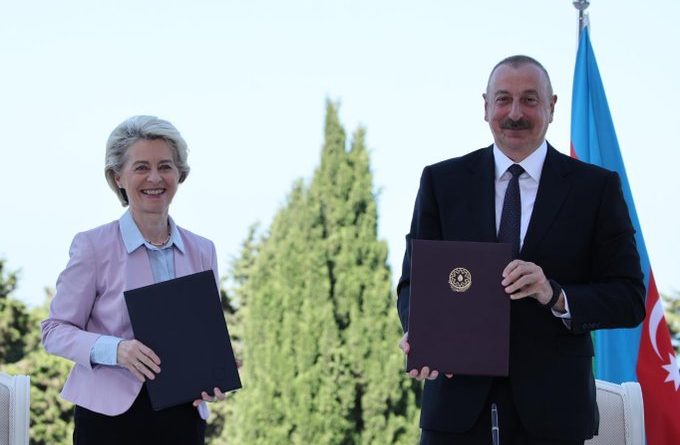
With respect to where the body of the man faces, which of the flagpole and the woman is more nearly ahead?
the woman

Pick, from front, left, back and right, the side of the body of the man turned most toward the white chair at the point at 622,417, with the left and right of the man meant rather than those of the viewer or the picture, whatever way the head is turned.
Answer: back

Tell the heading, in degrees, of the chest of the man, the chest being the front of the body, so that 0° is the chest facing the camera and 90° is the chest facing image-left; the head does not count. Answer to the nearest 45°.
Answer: approximately 0°

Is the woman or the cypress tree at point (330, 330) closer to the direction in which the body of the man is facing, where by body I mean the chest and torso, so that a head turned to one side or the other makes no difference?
the woman

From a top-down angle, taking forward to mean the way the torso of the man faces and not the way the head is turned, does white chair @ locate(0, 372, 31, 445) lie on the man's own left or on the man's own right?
on the man's own right

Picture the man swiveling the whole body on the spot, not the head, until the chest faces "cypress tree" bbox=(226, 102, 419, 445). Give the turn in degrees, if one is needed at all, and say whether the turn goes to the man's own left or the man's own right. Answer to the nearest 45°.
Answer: approximately 180°

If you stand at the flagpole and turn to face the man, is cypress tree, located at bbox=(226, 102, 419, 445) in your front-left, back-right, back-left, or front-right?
back-right

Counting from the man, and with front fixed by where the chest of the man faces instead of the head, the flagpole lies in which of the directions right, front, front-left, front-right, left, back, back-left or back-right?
back
